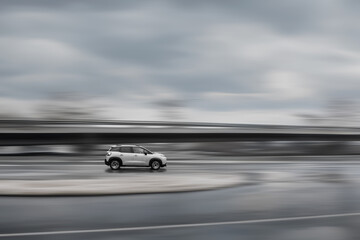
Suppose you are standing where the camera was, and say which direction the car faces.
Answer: facing to the right of the viewer
